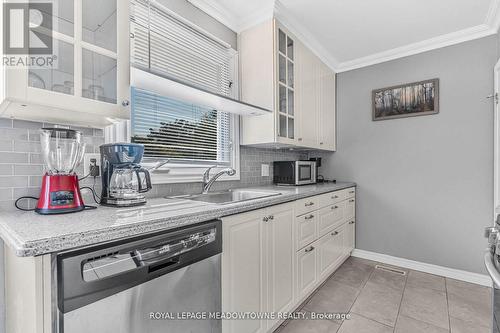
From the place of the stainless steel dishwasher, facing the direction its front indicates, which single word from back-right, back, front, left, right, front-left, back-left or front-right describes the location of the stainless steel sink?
left

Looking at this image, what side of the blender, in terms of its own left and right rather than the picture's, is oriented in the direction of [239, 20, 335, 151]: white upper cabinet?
left

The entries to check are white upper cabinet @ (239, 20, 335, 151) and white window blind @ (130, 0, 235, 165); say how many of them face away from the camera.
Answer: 0

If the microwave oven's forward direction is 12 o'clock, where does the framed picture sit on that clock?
The framed picture is roughly at 10 o'clock from the microwave oven.

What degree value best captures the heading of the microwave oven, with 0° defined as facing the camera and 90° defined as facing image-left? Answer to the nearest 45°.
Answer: approximately 315°

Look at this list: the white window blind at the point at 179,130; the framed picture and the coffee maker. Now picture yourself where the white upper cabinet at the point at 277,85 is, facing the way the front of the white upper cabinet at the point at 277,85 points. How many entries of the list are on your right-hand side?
2

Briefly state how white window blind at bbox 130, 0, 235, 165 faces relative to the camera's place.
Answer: facing the viewer and to the right of the viewer

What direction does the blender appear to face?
toward the camera

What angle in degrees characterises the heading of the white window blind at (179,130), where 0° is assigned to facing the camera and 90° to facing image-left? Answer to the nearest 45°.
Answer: approximately 315°

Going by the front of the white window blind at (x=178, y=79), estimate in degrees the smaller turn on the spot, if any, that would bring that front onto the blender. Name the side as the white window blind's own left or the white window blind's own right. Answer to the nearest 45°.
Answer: approximately 90° to the white window blind's own right
